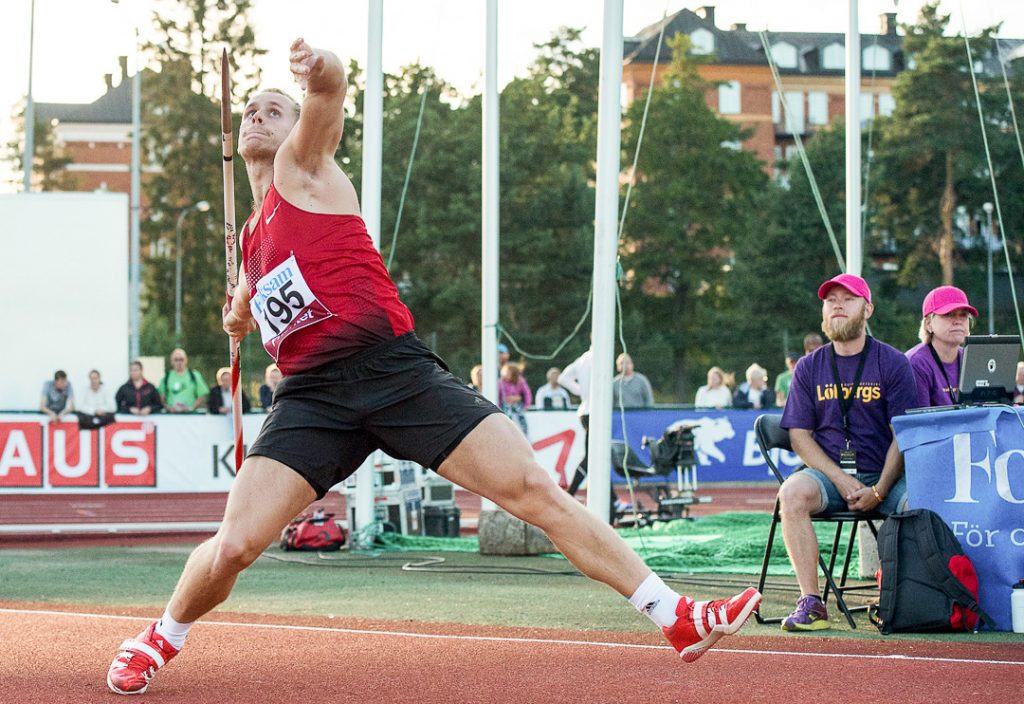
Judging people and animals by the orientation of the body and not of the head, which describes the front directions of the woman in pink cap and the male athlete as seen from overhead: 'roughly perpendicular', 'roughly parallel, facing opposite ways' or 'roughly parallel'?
roughly perpendicular

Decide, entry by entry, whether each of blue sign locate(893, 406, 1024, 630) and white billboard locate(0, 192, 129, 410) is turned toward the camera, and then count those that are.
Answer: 2

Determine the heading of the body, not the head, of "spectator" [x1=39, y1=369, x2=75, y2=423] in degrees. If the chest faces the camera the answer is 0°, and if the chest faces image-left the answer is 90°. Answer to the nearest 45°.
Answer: approximately 0°

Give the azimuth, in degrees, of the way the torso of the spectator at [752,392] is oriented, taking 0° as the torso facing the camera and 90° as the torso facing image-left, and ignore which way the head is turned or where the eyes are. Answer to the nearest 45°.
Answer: approximately 0°

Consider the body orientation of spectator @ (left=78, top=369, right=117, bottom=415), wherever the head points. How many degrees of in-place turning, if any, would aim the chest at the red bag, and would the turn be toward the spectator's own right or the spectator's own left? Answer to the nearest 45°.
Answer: approximately 45° to the spectator's own left
